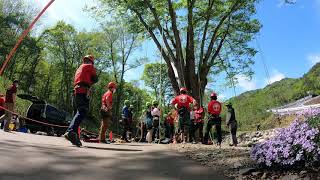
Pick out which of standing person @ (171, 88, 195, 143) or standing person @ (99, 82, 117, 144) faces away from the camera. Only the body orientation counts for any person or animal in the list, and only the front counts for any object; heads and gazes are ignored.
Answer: standing person @ (171, 88, 195, 143)

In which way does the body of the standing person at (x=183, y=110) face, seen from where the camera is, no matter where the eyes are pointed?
away from the camera

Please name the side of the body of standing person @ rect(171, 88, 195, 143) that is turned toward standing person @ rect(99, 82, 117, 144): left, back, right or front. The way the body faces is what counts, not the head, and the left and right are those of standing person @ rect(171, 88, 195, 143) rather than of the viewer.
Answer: left

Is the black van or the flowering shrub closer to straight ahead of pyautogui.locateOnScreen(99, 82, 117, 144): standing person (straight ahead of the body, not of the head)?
the flowering shrub

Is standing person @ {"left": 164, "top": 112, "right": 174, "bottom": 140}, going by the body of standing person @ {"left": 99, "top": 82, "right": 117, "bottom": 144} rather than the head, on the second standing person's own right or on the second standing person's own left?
on the second standing person's own left

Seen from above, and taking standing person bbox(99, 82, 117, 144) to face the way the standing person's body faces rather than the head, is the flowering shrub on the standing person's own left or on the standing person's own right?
on the standing person's own right
